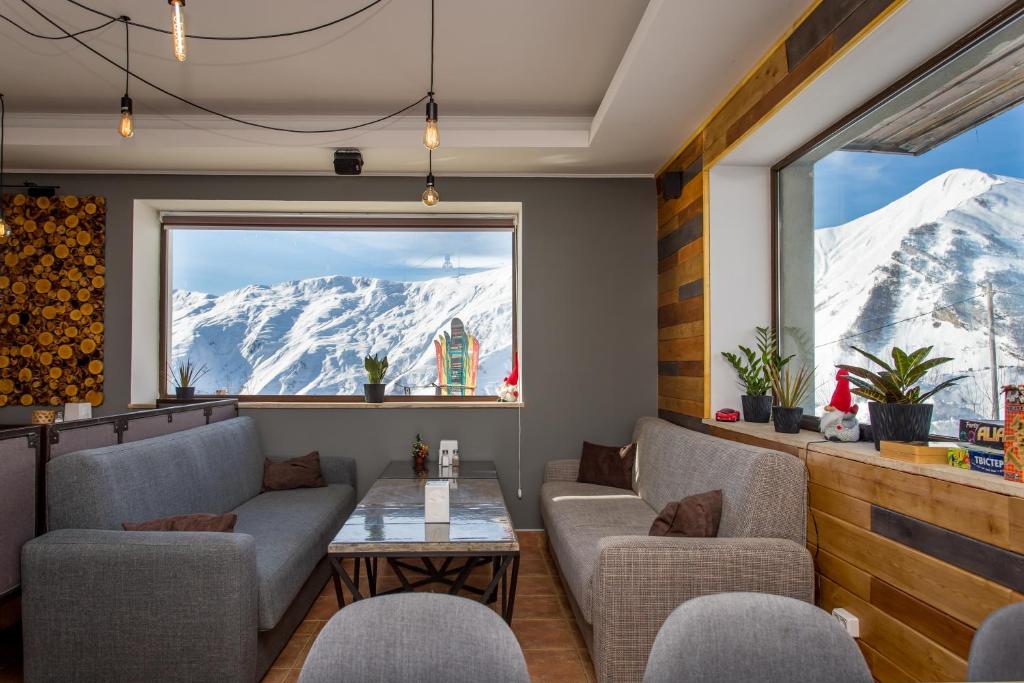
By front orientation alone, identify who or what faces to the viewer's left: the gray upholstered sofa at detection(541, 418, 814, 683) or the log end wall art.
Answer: the gray upholstered sofa

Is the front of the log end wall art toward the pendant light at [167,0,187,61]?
yes

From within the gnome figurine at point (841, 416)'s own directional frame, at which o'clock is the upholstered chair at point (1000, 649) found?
The upholstered chair is roughly at 10 o'clock from the gnome figurine.

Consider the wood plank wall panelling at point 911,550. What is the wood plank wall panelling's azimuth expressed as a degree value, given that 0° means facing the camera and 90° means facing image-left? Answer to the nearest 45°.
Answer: approximately 45°

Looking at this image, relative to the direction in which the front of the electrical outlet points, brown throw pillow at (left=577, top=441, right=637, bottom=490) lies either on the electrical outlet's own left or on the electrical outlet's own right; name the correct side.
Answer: on the electrical outlet's own right

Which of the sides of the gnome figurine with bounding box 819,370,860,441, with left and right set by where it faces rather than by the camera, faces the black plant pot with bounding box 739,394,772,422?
right

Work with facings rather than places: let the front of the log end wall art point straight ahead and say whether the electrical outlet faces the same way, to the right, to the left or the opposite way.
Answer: to the right

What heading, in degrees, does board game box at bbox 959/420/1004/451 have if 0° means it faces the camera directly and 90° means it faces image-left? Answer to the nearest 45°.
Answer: approximately 45°

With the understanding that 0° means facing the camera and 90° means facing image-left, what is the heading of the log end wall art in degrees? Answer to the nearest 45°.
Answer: approximately 0°

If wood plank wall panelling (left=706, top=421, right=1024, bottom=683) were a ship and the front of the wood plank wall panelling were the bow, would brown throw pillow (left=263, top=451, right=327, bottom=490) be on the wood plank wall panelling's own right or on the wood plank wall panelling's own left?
on the wood plank wall panelling's own right

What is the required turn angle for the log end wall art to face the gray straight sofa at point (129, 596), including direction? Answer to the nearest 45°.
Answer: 0° — it already faces it

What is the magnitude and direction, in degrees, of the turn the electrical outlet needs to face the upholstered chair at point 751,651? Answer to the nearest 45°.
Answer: approximately 45° to its left

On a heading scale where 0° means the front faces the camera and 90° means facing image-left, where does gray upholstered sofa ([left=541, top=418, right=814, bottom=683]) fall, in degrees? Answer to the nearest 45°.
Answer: approximately 90°
